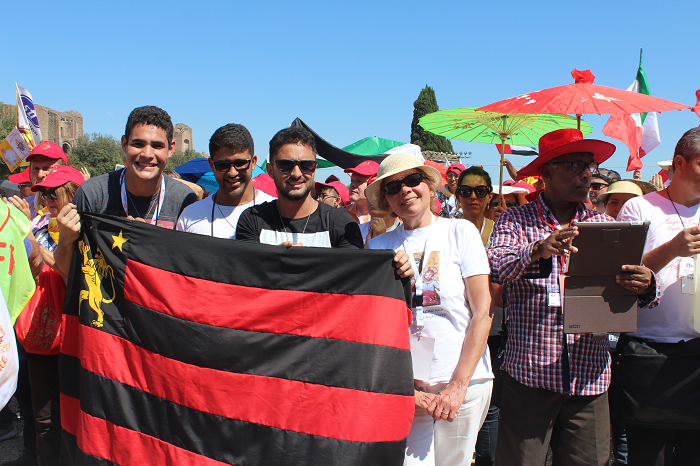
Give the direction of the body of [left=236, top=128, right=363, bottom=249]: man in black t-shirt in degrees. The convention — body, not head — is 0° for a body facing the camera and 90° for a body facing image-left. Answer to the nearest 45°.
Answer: approximately 0°

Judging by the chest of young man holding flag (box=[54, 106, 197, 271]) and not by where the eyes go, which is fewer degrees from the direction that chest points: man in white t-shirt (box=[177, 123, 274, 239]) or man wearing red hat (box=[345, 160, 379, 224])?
the man in white t-shirt

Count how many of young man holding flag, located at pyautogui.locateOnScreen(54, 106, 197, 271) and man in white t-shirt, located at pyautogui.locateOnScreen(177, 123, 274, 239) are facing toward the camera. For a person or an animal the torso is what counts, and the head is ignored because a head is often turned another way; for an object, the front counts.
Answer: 2

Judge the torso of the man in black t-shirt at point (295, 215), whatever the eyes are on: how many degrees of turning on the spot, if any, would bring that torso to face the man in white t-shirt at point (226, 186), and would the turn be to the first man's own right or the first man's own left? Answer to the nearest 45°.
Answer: approximately 135° to the first man's own right

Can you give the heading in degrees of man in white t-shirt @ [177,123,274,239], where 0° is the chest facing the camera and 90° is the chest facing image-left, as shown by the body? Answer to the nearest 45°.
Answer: approximately 0°

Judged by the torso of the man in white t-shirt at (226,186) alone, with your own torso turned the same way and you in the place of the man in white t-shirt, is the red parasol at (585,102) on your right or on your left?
on your left

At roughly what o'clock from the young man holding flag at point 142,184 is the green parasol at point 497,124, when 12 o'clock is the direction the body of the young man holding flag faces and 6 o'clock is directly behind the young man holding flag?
The green parasol is roughly at 9 o'clock from the young man holding flag.

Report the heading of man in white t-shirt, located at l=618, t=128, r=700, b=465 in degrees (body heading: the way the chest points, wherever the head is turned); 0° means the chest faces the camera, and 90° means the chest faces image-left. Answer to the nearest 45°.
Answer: approximately 315°
